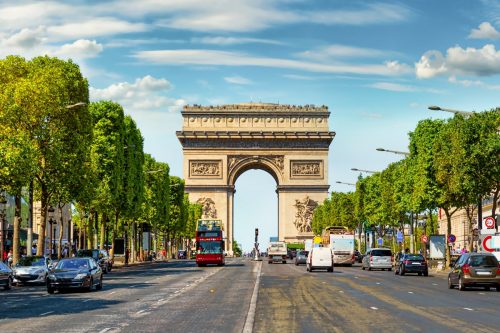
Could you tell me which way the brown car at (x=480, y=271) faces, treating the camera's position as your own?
facing away from the viewer

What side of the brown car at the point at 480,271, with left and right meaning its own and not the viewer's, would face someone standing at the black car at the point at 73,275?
left
